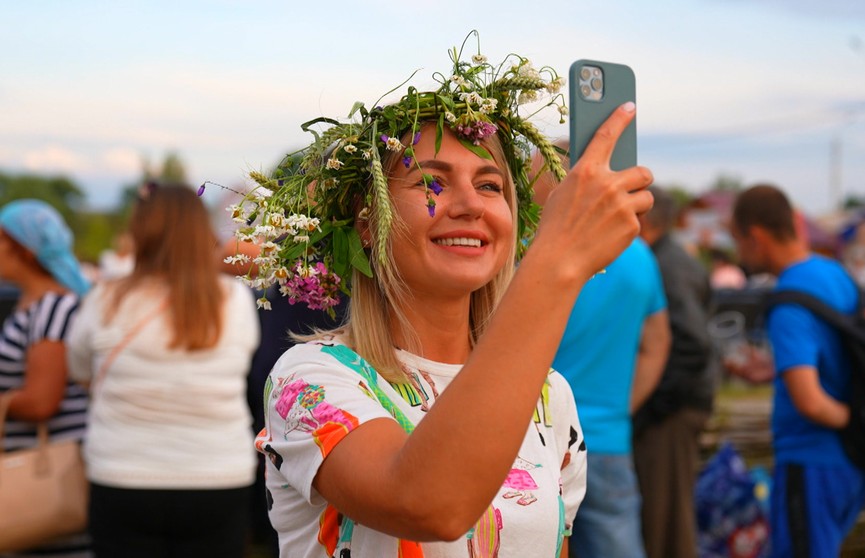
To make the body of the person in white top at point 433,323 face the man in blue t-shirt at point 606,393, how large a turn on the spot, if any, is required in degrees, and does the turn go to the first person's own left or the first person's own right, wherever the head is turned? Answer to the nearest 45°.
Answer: approximately 135° to the first person's own left

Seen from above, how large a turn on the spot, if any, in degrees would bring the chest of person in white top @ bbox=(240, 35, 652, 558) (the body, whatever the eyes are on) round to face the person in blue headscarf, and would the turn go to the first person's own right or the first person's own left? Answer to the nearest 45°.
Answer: approximately 180°

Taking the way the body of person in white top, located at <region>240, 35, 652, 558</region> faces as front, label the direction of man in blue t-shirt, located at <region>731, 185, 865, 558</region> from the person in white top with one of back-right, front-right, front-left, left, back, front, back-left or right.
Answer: left

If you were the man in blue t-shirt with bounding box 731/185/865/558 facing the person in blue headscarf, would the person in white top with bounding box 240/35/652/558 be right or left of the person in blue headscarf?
left

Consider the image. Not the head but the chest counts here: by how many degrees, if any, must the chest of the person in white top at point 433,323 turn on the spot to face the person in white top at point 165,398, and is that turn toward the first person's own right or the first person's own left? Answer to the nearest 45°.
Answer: approximately 180°

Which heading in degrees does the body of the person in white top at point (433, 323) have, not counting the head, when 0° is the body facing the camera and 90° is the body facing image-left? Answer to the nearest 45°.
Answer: approximately 315°

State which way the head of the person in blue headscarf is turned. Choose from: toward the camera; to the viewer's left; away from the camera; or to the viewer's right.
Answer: to the viewer's left

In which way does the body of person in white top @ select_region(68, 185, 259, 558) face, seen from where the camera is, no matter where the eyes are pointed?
away from the camera

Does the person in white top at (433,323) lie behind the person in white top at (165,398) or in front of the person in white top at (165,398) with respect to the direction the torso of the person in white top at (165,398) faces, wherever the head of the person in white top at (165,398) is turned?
behind

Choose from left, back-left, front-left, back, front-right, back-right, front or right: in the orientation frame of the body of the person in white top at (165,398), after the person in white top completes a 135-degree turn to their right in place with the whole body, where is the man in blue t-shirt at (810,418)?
front-left

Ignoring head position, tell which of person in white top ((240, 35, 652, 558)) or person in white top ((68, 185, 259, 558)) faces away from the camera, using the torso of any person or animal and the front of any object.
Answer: person in white top ((68, 185, 259, 558))

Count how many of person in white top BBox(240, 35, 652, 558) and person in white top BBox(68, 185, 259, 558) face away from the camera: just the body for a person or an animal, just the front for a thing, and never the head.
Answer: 1

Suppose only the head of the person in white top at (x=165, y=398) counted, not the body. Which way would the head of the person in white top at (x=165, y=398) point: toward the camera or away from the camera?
away from the camera

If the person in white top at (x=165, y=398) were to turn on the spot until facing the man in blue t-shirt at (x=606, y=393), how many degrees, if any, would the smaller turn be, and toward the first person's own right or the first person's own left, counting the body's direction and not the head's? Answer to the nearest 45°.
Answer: approximately 90° to the first person's own right

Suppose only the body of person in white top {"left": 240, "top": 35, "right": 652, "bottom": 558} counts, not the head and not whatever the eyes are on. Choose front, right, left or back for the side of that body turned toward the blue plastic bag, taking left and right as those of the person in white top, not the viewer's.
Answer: left
